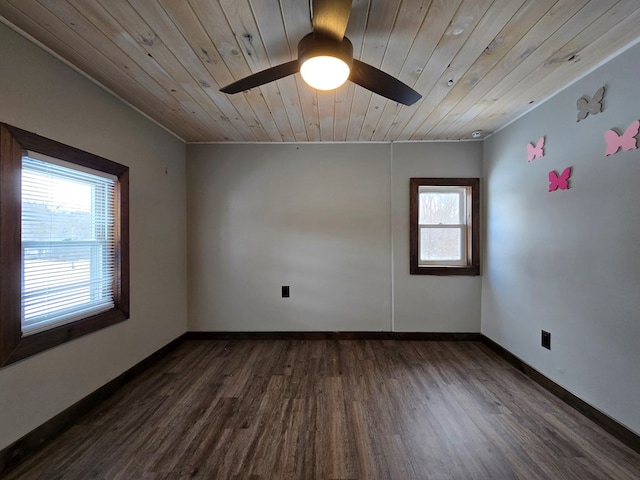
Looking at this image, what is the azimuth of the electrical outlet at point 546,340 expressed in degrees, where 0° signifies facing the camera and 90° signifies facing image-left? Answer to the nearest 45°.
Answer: approximately 45°

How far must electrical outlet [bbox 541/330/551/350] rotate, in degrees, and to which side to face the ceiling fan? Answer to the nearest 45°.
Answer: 0° — it already faces it

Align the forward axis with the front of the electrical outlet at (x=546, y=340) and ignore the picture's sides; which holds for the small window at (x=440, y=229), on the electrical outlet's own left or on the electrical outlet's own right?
on the electrical outlet's own right

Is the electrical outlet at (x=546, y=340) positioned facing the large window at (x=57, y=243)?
yes
